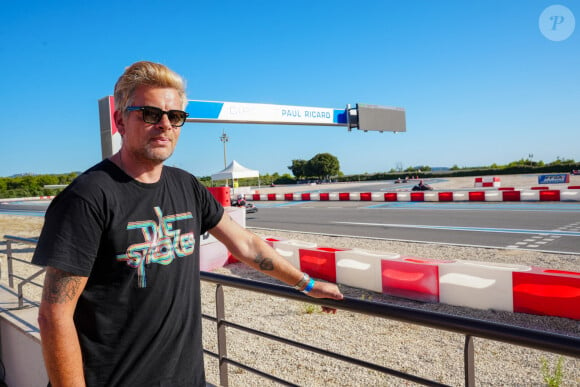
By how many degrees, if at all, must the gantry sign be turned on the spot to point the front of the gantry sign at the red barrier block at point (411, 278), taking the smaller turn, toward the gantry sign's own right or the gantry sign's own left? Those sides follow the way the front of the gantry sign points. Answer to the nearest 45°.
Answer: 0° — it already faces it

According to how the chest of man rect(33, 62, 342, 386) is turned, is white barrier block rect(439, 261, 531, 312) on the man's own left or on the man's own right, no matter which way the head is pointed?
on the man's own left

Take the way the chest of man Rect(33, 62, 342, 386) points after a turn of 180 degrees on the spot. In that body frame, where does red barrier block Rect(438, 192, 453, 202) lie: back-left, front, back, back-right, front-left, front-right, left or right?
right

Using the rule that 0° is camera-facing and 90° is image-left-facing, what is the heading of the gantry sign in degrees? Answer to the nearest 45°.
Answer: approximately 0°

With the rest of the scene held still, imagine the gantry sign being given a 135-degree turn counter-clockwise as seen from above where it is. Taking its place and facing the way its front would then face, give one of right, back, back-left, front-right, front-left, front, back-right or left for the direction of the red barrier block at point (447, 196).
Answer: front

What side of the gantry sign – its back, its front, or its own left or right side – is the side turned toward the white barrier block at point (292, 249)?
front

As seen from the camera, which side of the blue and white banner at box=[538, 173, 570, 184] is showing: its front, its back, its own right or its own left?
front

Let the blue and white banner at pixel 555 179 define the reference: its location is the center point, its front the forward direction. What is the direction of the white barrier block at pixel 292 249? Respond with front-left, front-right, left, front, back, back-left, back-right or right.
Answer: front

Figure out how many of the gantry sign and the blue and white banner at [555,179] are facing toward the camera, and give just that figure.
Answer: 2

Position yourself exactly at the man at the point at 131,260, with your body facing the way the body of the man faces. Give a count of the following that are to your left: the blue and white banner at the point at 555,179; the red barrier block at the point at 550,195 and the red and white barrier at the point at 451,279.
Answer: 3

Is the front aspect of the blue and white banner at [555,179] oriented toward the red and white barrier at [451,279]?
yes

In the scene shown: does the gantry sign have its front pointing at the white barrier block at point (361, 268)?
yes

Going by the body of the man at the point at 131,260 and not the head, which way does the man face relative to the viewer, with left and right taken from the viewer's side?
facing the viewer and to the right of the viewer

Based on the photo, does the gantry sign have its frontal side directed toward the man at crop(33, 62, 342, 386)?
yes

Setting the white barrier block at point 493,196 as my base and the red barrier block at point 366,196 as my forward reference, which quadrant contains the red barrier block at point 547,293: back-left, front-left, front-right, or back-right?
back-left
